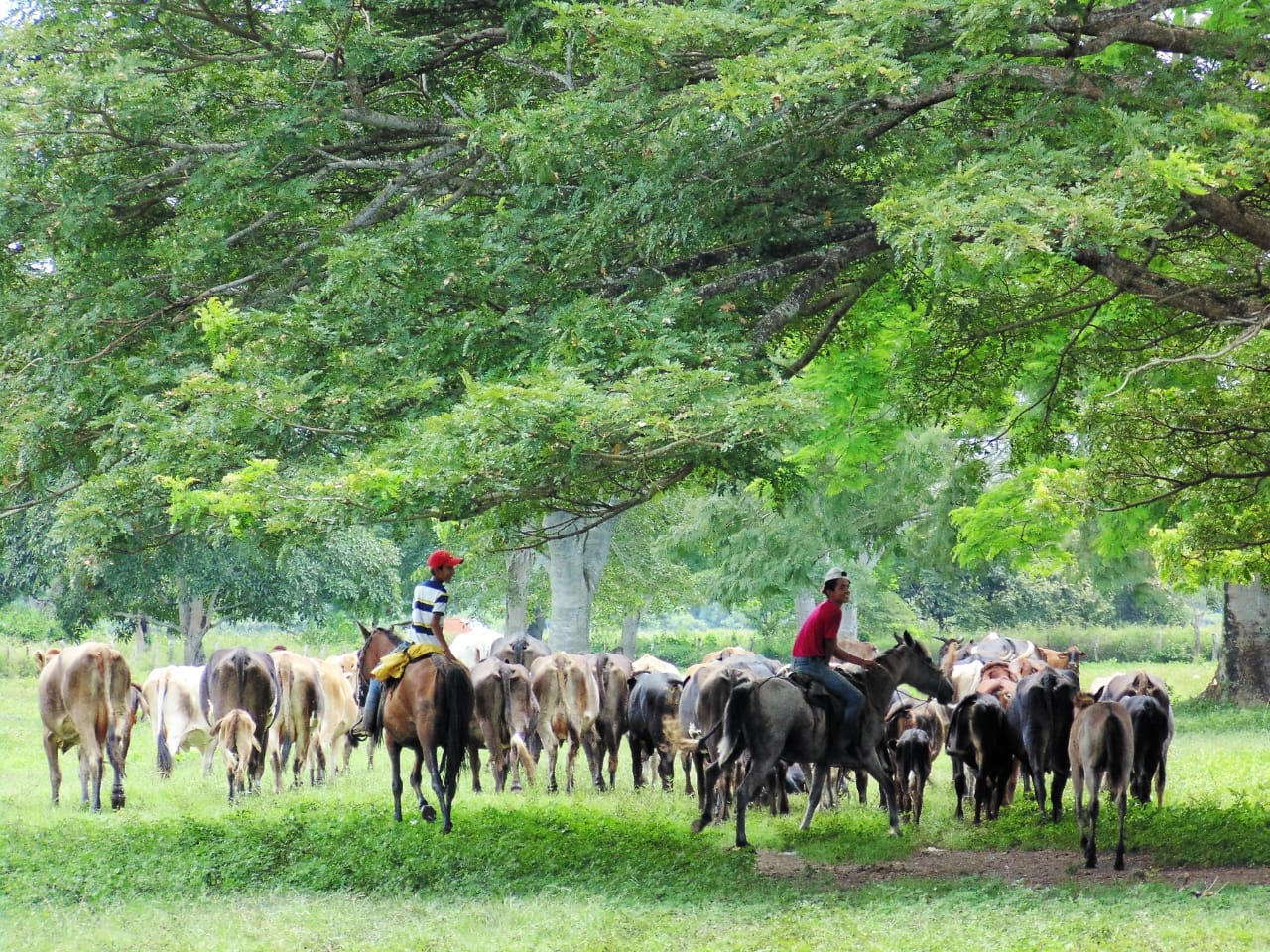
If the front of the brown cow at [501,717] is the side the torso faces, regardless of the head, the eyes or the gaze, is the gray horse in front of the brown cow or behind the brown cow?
behind

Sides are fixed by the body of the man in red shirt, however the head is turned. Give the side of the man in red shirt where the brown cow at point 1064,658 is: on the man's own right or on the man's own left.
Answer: on the man's own left

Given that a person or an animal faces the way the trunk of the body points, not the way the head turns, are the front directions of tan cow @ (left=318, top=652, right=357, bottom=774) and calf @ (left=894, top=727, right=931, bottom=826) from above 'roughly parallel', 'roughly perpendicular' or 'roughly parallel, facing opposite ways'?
roughly parallel

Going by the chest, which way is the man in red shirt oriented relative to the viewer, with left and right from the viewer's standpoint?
facing to the right of the viewer

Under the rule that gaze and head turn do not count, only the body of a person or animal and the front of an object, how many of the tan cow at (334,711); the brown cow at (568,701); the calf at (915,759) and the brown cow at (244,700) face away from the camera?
4

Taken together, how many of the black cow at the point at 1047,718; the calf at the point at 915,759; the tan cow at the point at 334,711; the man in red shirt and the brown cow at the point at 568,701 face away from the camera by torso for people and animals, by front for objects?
4

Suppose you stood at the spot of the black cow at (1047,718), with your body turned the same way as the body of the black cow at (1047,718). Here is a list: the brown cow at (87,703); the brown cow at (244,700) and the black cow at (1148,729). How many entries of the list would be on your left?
2

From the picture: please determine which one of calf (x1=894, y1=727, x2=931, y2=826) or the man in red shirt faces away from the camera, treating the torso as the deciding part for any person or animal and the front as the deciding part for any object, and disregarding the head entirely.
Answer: the calf

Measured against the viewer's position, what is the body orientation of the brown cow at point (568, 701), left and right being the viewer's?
facing away from the viewer

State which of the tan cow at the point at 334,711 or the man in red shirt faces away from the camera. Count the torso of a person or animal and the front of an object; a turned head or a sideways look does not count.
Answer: the tan cow

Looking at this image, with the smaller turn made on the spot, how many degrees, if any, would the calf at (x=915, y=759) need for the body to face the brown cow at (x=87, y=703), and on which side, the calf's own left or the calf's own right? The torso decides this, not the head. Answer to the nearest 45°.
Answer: approximately 90° to the calf's own left

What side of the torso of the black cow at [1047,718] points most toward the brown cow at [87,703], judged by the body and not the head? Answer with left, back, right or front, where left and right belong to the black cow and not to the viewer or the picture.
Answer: left

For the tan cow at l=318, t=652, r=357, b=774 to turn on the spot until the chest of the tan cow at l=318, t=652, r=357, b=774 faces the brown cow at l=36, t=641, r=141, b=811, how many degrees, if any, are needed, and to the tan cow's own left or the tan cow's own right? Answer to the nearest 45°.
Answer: approximately 135° to the tan cow's own left

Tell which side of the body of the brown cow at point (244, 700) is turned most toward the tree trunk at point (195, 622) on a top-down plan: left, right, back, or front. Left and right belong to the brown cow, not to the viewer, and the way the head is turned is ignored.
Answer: front

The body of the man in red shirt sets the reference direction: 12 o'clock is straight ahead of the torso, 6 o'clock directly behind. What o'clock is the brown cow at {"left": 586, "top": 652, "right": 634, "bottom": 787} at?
The brown cow is roughly at 8 o'clock from the man in red shirt.

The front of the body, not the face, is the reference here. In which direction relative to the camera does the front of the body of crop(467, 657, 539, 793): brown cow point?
away from the camera

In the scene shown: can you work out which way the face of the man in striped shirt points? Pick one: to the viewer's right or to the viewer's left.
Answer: to the viewer's right

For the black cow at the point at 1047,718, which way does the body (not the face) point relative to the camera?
away from the camera

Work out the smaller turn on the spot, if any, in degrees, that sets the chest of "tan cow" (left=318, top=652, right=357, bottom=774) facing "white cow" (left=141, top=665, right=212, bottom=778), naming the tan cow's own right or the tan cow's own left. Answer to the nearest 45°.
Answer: approximately 135° to the tan cow's own left

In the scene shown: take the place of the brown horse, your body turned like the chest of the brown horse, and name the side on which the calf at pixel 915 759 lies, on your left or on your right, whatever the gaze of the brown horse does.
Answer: on your right
